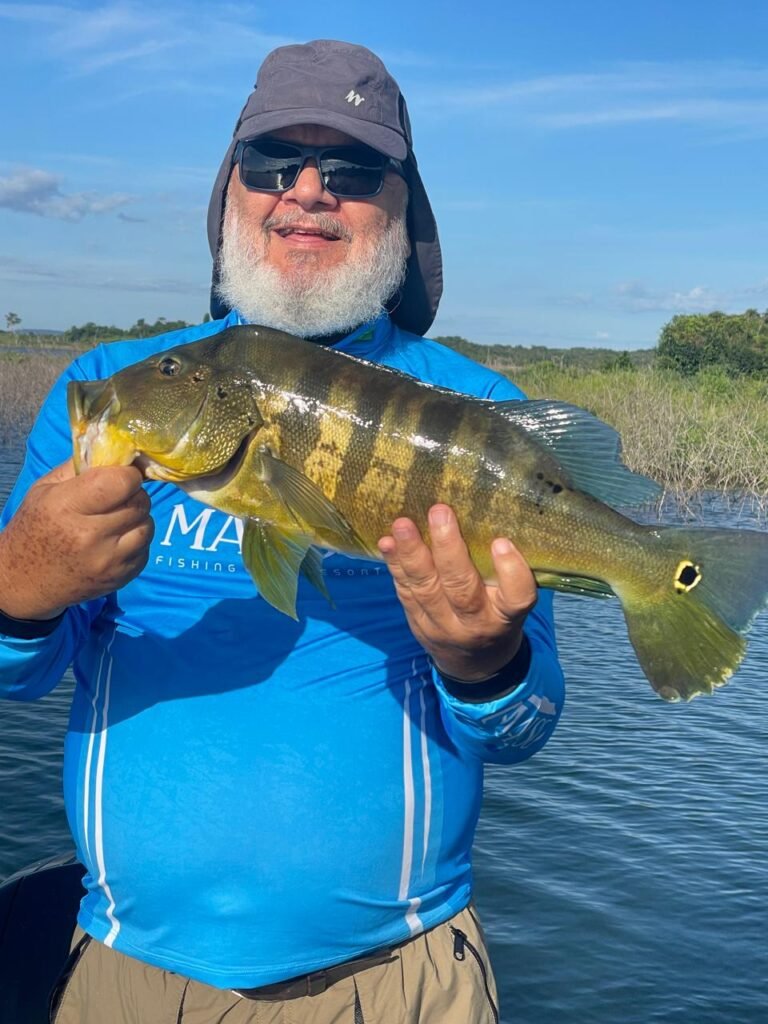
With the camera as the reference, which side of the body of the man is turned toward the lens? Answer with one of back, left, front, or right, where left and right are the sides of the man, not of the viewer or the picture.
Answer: front

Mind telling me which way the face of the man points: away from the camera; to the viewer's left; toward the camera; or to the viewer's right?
toward the camera

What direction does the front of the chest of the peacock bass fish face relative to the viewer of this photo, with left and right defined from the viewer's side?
facing to the left of the viewer
